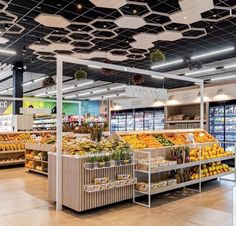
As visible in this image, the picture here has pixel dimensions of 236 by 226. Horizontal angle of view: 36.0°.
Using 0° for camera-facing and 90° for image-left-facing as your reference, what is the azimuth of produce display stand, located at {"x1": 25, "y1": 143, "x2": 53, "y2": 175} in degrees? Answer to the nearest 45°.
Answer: approximately 45°

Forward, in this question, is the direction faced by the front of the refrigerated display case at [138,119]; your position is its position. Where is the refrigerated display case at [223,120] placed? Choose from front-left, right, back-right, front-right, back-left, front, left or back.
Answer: left

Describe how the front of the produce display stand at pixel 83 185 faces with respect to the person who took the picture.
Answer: facing the viewer and to the right of the viewer

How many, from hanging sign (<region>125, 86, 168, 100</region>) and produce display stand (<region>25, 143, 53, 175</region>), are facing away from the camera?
0

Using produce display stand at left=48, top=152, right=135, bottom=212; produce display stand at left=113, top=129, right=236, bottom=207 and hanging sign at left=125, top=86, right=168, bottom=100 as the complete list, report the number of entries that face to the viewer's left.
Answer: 0

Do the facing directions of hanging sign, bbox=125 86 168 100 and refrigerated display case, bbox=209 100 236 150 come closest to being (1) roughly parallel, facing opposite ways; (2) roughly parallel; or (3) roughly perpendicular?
roughly perpendicular

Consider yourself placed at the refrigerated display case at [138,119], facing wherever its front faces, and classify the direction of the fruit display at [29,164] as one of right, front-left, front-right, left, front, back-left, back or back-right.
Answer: front

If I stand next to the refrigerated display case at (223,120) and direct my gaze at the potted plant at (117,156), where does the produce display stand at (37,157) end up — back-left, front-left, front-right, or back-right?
front-right

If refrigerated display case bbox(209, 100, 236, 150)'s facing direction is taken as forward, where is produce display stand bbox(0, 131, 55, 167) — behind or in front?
in front
